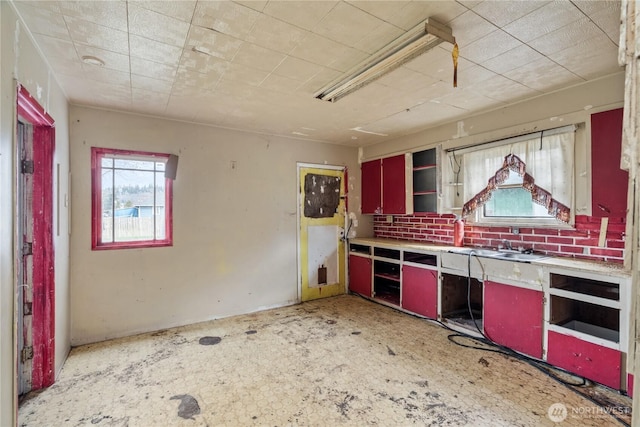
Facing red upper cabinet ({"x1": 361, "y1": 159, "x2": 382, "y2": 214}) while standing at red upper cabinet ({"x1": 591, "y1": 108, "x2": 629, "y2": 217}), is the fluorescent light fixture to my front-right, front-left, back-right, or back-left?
front-left

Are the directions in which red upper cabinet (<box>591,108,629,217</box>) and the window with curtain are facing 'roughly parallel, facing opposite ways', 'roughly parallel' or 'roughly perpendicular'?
roughly parallel

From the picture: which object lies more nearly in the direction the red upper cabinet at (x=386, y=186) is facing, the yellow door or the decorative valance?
the yellow door

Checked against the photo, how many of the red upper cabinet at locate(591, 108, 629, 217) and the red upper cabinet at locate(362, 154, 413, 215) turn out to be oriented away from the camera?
0

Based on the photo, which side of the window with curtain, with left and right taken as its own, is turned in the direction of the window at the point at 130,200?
front

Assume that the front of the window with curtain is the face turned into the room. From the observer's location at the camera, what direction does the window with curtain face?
facing the viewer and to the left of the viewer

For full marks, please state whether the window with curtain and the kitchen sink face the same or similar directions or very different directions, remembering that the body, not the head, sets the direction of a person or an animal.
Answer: same or similar directions

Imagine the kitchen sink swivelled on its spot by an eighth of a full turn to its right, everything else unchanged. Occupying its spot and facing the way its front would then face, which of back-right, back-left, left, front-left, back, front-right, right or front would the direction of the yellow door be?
front

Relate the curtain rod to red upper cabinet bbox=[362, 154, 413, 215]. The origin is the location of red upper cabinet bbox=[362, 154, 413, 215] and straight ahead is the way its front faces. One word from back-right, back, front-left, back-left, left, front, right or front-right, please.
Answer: left

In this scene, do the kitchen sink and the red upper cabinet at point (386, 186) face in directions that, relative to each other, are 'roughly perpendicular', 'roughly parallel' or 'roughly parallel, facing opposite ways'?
roughly parallel

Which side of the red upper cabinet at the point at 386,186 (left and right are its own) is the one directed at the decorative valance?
left

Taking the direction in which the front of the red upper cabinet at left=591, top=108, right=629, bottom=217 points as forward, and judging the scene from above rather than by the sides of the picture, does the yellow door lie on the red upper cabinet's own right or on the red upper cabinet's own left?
on the red upper cabinet's own right

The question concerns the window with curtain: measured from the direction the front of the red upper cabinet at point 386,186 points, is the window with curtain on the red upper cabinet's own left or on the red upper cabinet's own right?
on the red upper cabinet's own left
